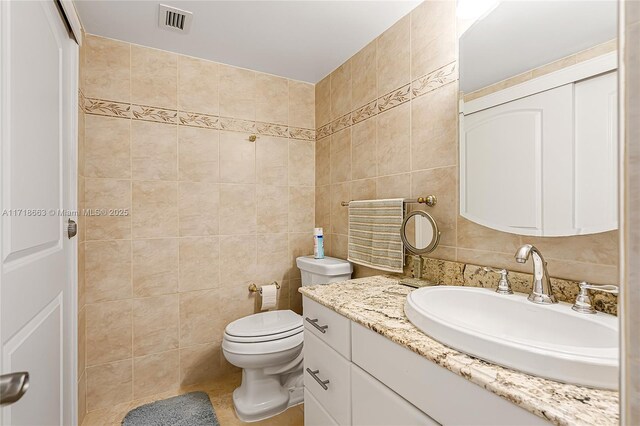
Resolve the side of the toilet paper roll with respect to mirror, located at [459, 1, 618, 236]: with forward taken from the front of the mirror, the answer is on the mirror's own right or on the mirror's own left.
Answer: on the mirror's own right

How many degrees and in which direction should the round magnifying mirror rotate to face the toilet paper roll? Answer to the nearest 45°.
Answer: approximately 45° to its right

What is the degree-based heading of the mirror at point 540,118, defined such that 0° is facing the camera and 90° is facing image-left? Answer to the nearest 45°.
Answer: approximately 45°

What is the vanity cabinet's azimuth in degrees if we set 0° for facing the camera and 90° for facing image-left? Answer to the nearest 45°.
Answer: approximately 45°

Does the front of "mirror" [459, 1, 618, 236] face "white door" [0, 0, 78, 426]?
yes

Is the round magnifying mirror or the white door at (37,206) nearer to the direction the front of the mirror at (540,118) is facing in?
the white door
